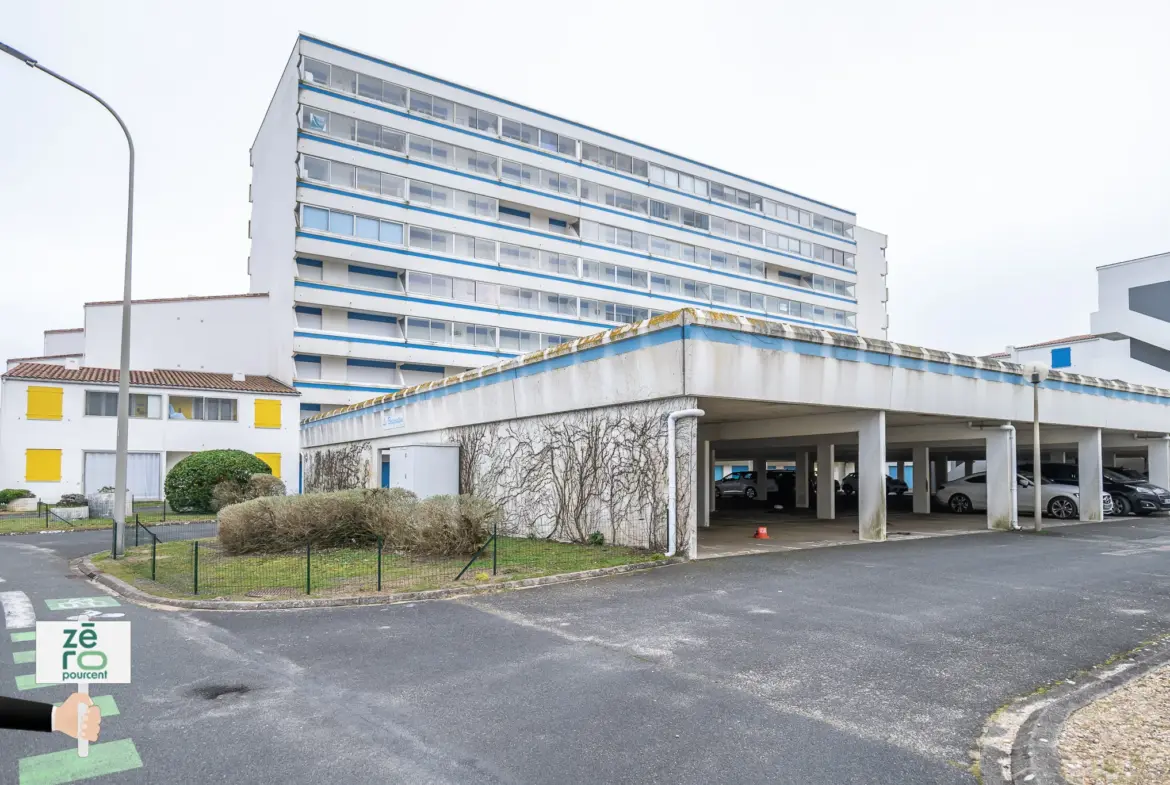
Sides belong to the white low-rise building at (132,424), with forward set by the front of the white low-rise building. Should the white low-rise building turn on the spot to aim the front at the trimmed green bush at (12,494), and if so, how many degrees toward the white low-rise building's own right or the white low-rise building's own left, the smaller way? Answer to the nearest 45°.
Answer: approximately 45° to the white low-rise building's own right

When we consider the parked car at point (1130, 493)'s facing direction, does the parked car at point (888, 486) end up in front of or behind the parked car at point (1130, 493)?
behind

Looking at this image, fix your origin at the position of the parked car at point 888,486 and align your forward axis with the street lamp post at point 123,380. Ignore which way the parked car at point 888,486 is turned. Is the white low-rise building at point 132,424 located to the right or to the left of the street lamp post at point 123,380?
right

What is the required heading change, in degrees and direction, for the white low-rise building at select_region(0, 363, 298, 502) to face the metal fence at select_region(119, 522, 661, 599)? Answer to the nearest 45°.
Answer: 0° — it already faces it

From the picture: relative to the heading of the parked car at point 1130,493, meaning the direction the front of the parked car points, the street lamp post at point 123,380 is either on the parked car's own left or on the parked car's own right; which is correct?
on the parked car's own right

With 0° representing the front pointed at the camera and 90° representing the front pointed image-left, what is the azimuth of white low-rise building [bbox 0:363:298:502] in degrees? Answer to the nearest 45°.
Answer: approximately 0°

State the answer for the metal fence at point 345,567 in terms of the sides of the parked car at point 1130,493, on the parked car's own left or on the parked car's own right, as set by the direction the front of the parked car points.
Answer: on the parked car's own right

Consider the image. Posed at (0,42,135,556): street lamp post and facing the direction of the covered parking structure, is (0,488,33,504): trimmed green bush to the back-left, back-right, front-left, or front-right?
back-left

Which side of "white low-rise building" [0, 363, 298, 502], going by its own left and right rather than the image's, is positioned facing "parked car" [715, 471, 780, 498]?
left

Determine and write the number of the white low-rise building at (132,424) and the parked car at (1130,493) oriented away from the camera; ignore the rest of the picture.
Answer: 0

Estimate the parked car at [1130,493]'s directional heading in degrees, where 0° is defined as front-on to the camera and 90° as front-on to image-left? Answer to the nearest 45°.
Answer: approximately 315°

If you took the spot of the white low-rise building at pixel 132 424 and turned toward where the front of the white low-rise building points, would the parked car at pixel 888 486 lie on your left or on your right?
on your left
